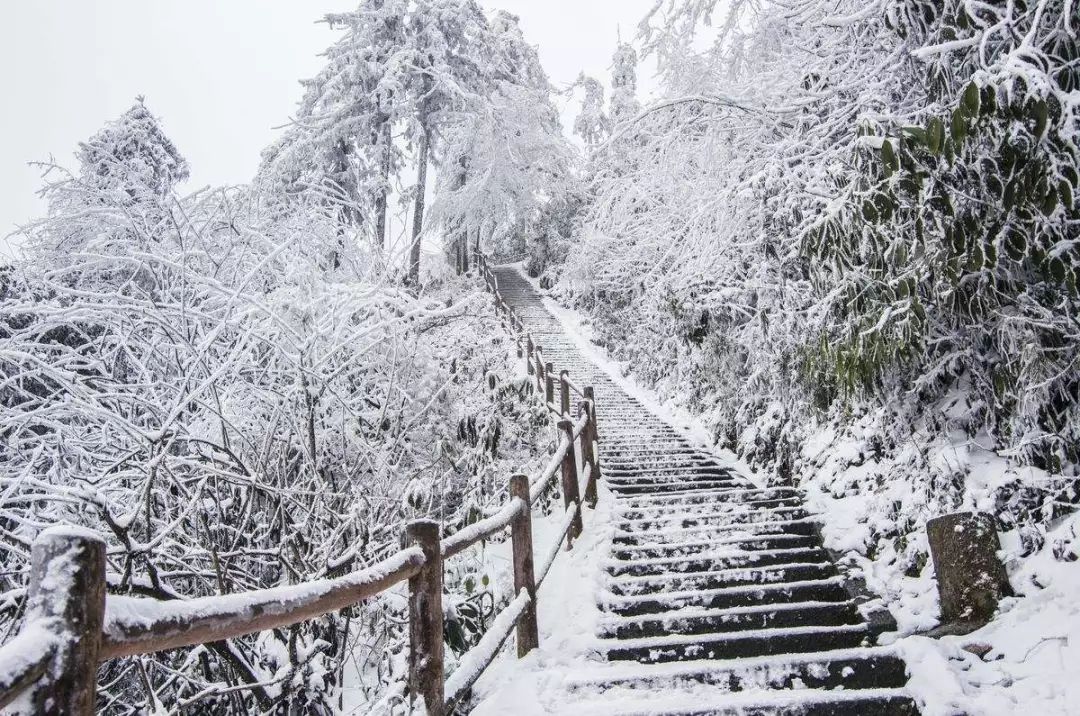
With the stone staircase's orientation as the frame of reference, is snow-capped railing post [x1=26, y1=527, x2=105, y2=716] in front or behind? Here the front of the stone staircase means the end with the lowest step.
in front

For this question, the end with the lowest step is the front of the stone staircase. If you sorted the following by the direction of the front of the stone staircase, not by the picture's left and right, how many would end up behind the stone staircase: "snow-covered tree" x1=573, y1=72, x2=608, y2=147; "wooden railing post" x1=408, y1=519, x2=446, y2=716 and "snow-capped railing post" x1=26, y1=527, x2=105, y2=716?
1

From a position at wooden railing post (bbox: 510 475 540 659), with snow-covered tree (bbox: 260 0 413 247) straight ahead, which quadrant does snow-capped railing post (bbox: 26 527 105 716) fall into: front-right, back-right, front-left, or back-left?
back-left

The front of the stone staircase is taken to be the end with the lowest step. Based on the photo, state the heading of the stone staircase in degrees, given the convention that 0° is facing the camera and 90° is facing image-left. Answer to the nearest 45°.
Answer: approximately 0°

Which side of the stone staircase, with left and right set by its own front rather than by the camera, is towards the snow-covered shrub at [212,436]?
right

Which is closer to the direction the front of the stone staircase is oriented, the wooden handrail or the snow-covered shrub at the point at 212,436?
the wooden handrail

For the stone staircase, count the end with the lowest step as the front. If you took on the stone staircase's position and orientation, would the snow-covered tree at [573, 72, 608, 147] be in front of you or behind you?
behind

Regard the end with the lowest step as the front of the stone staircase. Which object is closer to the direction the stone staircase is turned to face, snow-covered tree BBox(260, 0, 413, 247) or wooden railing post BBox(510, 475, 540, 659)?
the wooden railing post

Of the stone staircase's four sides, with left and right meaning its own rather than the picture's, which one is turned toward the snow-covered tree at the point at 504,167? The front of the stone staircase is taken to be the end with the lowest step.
back

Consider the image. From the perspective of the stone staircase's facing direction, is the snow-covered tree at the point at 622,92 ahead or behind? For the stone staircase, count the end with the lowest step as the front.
behind
